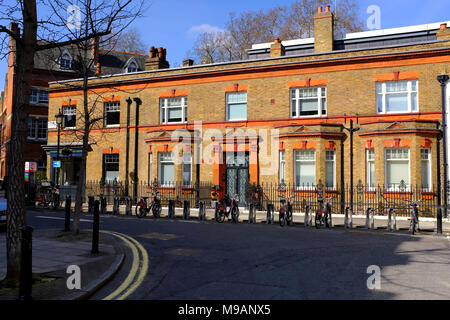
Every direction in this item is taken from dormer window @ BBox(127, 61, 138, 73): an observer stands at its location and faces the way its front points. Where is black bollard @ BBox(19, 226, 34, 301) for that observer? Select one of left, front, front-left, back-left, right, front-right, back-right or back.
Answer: front

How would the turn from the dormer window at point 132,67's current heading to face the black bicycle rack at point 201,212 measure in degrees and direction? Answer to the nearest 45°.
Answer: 0° — it already faces it

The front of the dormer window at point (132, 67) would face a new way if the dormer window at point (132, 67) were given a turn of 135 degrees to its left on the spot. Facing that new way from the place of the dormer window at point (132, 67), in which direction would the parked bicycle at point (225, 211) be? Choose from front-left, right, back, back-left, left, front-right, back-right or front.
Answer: back-right

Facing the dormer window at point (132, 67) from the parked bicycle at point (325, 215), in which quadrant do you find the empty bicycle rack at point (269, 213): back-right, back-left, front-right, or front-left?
front-left

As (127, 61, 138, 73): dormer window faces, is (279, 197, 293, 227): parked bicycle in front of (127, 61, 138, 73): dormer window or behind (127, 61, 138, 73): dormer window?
in front

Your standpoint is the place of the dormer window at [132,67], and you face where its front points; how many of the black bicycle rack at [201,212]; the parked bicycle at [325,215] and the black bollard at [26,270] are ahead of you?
3

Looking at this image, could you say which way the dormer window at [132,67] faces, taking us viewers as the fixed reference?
facing the viewer

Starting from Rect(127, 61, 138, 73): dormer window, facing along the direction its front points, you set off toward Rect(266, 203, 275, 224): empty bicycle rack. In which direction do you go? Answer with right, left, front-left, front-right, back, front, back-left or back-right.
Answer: front

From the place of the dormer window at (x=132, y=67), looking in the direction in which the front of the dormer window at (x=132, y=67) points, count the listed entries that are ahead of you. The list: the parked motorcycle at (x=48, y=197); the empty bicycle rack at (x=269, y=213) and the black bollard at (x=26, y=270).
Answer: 3

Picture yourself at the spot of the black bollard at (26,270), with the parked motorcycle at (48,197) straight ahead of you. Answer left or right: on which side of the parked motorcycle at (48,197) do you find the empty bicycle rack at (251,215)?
right

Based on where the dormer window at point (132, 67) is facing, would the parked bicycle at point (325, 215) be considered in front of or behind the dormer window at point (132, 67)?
in front

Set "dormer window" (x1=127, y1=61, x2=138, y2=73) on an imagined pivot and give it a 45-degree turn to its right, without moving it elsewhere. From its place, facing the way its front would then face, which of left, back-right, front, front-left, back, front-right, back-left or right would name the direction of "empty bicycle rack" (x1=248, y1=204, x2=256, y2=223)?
front-left
